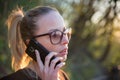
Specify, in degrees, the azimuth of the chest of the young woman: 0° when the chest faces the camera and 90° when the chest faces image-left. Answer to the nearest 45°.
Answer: approximately 315°
